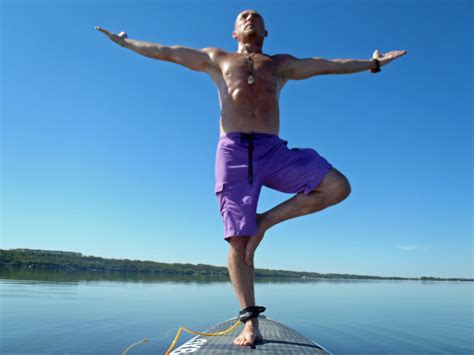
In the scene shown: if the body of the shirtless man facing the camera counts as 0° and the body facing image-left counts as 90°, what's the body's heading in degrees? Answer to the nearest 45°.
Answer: approximately 0°
